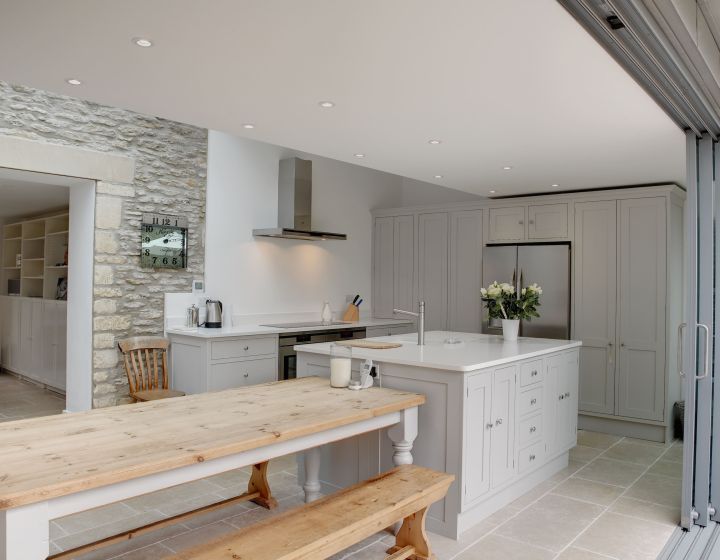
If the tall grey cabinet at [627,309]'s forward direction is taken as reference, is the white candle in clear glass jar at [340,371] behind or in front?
in front

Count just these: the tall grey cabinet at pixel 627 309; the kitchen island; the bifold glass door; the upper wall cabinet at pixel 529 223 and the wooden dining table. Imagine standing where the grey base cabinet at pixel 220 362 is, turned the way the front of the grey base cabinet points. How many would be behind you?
0

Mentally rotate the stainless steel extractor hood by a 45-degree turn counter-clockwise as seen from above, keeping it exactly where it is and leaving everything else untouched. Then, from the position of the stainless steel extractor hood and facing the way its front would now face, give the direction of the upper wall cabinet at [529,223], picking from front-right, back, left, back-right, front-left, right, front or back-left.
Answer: front

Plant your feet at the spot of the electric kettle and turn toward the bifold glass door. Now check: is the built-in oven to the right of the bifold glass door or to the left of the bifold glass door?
left

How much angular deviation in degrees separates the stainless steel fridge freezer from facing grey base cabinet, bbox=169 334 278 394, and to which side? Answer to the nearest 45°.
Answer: approximately 45° to its right

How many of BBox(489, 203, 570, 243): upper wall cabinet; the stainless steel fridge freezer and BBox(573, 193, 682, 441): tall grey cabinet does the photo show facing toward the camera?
3

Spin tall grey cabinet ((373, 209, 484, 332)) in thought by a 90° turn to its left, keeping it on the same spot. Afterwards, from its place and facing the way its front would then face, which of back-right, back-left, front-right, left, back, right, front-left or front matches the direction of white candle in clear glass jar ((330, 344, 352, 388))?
front-right

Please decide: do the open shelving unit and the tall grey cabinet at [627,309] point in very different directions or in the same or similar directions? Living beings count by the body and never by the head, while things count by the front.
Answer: same or similar directions

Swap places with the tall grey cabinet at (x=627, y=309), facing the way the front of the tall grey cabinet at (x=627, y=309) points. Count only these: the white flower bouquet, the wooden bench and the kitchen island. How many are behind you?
0

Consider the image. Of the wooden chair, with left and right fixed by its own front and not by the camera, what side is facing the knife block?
left

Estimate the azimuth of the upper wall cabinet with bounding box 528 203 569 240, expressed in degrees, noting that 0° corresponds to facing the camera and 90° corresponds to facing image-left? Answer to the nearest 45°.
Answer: approximately 0°

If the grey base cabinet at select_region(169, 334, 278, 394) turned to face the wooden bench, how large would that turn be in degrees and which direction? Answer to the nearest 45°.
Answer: approximately 45° to its right

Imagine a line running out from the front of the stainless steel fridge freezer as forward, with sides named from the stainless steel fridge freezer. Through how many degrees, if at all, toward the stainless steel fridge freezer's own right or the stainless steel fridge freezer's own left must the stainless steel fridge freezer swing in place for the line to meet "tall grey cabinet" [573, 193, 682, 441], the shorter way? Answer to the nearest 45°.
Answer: approximately 90° to the stainless steel fridge freezer's own left

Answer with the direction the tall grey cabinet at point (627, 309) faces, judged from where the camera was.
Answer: facing the viewer

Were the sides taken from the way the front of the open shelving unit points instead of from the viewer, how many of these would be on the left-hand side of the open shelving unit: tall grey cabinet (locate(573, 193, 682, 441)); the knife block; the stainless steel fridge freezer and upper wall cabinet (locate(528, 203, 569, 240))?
4

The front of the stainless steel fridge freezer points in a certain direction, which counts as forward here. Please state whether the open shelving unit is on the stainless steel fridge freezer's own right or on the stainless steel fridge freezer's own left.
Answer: on the stainless steel fridge freezer's own right

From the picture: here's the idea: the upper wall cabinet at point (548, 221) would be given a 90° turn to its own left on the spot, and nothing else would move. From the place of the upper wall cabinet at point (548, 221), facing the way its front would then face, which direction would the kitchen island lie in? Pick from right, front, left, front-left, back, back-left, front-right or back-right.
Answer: right
